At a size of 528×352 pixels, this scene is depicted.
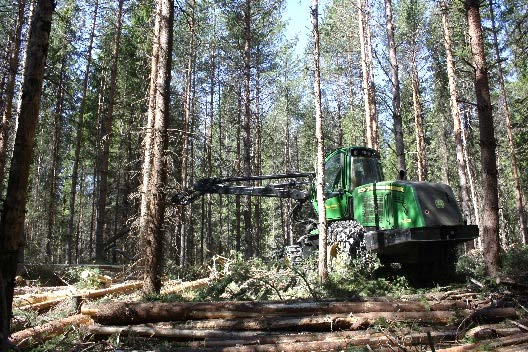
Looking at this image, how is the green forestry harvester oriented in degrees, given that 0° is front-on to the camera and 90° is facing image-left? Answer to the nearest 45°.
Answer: approximately 135°

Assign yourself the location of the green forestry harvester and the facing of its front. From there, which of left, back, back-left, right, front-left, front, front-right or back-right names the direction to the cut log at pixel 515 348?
back-left

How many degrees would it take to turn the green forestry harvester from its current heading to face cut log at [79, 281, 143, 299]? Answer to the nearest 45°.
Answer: approximately 45° to its left

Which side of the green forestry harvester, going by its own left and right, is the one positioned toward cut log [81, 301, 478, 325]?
left

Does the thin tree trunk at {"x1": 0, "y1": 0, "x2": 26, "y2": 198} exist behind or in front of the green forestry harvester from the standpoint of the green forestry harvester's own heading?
in front

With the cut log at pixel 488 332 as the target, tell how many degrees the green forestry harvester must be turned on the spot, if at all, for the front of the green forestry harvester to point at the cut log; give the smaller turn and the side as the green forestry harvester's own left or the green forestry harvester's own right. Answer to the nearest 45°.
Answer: approximately 135° to the green forestry harvester's own left

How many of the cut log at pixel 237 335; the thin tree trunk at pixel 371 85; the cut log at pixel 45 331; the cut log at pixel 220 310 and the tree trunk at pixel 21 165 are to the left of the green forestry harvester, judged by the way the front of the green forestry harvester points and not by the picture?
4

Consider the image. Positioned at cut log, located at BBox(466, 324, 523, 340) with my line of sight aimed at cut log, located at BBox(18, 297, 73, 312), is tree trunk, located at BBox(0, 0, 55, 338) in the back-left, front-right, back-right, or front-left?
front-left

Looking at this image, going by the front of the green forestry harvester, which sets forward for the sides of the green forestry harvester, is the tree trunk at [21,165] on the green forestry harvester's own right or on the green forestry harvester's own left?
on the green forestry harvester's own left

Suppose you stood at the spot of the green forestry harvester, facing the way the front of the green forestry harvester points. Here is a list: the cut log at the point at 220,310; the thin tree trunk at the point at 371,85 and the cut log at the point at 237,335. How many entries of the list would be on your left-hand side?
2

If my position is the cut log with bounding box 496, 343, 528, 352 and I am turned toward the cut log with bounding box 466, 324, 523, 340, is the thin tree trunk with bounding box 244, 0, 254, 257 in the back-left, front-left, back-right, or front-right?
front-left

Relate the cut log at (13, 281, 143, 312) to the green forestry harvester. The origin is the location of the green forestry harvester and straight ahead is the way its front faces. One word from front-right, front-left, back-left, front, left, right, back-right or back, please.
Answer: front-left

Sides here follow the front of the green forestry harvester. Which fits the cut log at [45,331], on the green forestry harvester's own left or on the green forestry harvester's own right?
on the green forestry harvester's own left

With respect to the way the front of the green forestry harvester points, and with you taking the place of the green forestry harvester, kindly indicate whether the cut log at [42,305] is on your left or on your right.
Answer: on your left
